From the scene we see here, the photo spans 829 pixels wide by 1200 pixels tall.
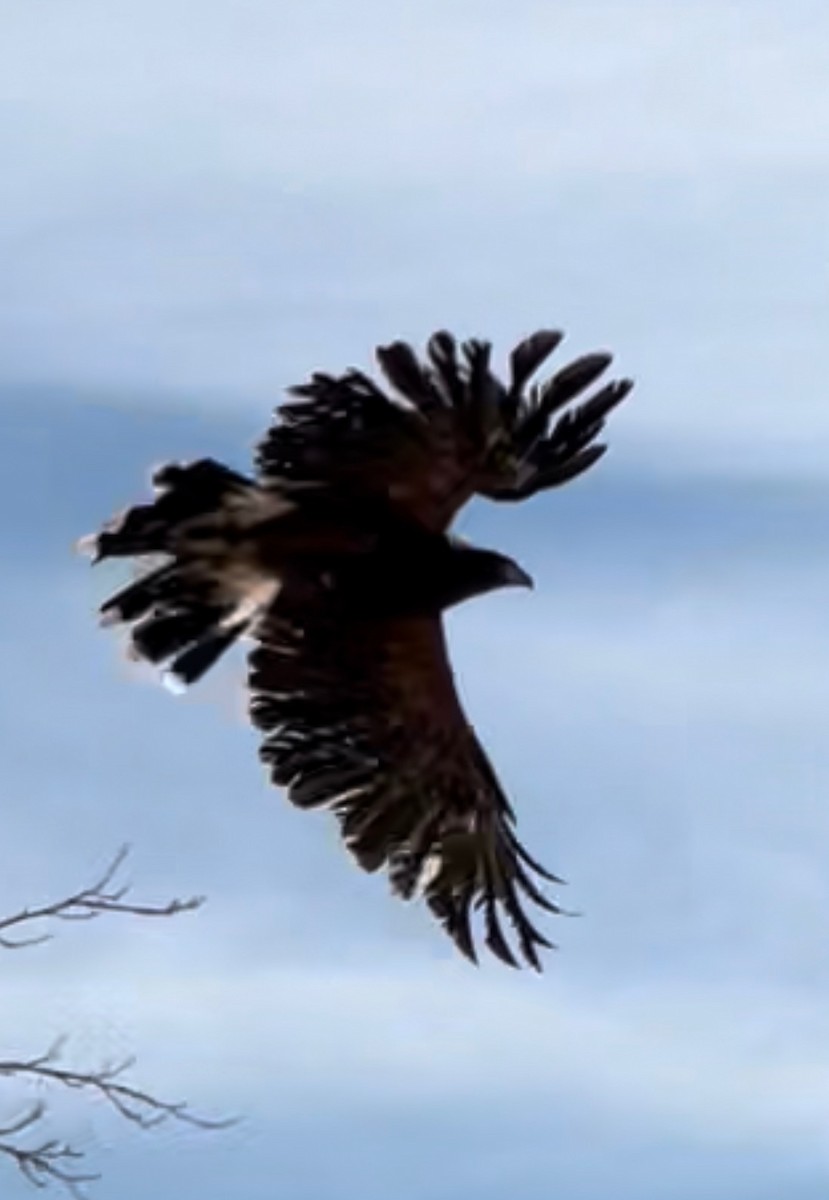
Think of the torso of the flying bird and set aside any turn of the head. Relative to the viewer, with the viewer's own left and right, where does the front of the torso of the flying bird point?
facing to the right of the viewer
